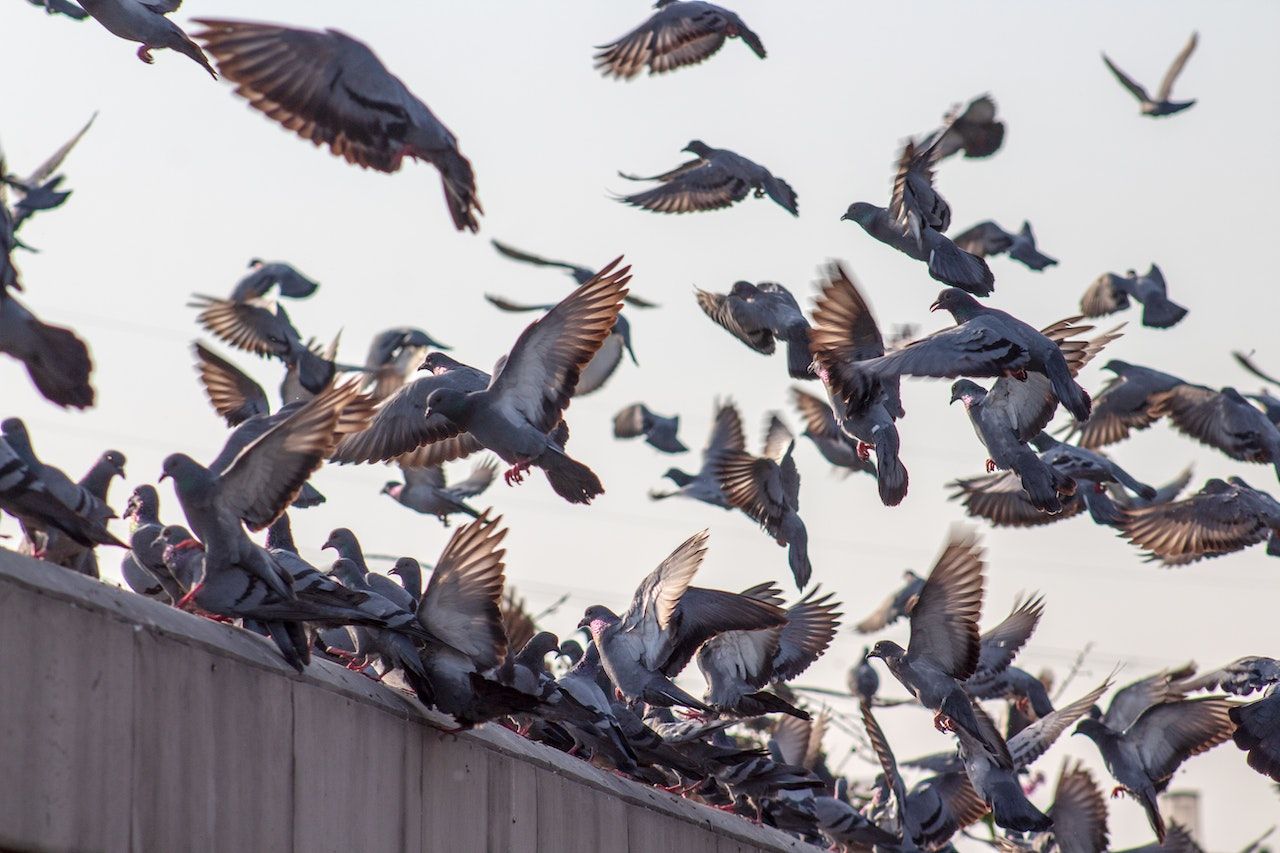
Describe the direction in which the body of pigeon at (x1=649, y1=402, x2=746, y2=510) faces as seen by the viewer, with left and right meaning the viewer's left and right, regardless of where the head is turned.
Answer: facing to the left of the viewer

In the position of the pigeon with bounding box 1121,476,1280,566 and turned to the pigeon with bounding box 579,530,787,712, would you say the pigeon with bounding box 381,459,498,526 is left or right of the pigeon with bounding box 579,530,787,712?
right

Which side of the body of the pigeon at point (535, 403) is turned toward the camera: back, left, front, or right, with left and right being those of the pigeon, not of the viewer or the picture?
left

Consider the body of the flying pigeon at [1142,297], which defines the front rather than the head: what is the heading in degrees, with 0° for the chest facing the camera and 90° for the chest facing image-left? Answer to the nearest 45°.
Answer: approximately 135°

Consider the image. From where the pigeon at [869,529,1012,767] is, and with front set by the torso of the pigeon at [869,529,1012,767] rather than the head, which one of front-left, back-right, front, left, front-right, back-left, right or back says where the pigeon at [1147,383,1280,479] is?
back-right

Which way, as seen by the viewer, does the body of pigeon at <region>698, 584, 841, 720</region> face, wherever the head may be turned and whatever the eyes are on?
to the viewer's left

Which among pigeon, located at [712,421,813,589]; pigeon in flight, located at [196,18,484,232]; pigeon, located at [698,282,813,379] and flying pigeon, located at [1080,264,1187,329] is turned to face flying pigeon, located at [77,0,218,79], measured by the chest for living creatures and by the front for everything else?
the pigeon in flight

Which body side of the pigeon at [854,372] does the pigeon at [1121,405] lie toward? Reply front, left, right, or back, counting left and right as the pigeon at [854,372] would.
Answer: right

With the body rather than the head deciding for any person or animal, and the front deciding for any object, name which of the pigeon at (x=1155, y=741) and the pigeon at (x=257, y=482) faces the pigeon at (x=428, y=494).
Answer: the pigeon at (x=1155, y=741)

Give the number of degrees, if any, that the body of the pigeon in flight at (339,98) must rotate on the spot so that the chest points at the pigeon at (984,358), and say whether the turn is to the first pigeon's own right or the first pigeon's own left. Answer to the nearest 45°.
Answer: approximately 135° to the first pigeon's own right
